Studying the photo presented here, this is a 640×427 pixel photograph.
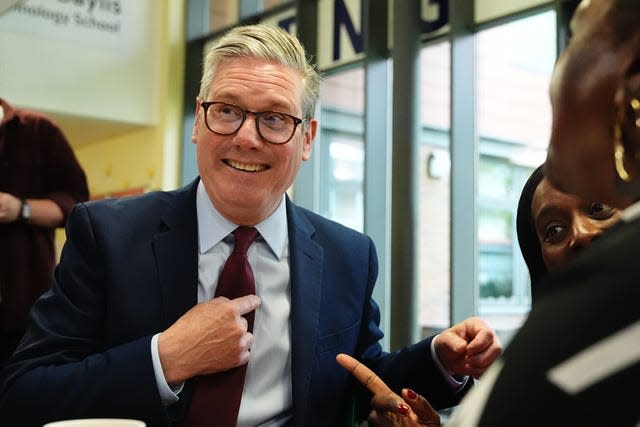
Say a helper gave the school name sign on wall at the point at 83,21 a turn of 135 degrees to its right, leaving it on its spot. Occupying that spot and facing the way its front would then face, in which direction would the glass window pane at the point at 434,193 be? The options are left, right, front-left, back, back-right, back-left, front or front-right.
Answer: back-right

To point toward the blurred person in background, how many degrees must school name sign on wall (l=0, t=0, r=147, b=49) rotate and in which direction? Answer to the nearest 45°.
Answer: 0° — it already faces them

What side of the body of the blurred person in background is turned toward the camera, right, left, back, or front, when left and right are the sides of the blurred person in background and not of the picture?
front

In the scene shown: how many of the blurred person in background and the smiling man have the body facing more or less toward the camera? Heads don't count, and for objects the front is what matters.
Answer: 2

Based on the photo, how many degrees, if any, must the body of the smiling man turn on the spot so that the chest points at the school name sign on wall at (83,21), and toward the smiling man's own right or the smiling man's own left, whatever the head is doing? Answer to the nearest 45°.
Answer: approximately 180°

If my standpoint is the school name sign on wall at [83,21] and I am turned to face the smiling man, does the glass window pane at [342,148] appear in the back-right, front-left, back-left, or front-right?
front-left

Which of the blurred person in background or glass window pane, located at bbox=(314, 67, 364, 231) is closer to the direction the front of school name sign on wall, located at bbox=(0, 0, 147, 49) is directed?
the blurred person in background

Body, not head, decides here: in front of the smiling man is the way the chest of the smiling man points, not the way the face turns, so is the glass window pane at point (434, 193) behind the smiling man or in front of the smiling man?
behind

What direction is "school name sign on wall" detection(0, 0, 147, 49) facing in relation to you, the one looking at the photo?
facing the viewer

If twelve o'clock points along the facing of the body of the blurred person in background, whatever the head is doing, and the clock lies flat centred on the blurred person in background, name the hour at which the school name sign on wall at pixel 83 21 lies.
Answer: The school name sign on wall is roughly at 6 o'clock from the blurred person in background.
